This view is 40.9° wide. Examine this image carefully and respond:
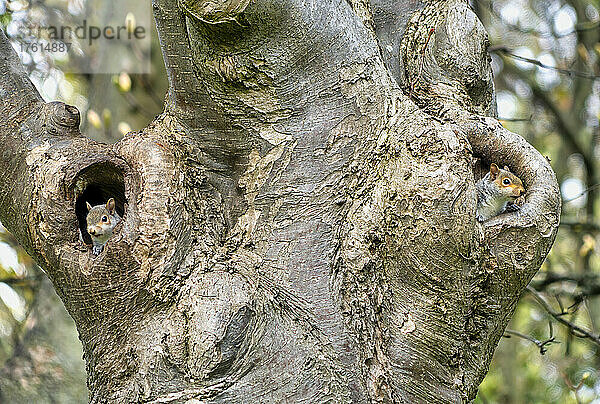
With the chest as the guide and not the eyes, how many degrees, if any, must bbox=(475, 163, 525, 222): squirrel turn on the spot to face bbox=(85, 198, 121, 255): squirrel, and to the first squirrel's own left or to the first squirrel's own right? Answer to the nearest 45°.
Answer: approximately 135° to the first squirrel's own right
